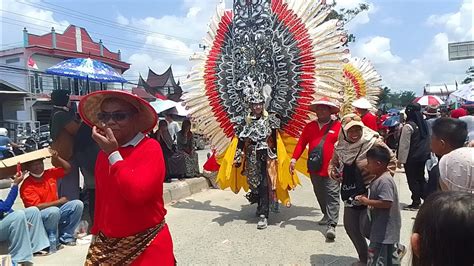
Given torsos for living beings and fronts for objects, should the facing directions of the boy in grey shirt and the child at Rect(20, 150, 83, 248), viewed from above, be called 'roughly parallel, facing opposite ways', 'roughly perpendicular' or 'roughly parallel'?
roughly parallel, facing opposite ways

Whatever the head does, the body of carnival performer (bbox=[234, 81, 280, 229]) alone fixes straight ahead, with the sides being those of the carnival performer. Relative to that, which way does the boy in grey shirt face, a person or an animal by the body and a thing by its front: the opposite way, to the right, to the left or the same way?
to the right

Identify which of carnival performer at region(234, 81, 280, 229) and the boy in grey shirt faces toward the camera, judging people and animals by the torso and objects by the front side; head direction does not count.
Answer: the carnival performer

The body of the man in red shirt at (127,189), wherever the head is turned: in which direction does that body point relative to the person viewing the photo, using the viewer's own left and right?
facing the viewer and to the left of the viewer

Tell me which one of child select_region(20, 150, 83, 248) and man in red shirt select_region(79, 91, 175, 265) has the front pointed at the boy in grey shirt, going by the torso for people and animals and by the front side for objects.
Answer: the child

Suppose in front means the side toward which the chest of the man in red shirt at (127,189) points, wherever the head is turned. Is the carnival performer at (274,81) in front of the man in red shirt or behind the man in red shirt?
behind

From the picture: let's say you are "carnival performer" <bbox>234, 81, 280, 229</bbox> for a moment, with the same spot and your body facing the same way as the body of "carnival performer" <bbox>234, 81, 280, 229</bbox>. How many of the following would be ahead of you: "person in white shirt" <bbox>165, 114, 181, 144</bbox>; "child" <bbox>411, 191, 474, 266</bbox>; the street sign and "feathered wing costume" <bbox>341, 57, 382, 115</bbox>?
1

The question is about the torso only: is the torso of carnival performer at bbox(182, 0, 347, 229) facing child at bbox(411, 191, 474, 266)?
yes

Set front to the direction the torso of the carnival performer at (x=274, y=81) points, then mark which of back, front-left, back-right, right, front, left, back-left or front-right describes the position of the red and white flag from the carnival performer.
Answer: back-right

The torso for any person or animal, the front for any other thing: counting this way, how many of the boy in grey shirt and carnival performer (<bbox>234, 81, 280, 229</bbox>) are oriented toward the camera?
1

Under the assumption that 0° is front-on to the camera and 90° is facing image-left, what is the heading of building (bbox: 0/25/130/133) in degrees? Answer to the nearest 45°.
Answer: approximately 315°

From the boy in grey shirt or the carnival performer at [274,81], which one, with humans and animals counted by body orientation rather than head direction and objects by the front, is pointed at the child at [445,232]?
the carnival performer

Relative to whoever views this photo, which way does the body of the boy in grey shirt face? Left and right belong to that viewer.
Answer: facing to the left of the viewer

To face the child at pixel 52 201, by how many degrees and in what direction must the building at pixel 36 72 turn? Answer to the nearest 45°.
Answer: approximately 45° to its right

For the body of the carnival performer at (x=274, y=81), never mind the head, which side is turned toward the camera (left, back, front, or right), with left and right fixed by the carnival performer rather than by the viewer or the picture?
front

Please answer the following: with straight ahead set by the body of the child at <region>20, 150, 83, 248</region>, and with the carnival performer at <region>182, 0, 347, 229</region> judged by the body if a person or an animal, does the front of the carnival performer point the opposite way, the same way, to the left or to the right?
to the right
